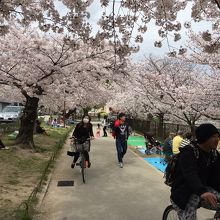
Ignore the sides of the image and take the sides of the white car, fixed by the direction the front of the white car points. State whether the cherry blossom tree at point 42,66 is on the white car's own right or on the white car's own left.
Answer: on the white car's own left

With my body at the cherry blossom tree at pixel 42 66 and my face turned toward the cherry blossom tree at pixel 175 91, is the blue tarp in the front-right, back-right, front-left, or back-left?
front-right

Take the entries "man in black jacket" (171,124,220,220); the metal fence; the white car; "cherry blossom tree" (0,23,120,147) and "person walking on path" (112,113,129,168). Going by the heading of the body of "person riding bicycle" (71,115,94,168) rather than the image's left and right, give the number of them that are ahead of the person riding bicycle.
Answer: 1

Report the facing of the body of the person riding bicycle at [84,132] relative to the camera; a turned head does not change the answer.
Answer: toward the camera

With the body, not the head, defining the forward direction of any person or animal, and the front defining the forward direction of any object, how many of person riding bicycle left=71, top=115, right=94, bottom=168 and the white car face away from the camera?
0

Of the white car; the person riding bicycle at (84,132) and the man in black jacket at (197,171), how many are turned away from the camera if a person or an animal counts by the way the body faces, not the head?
0
